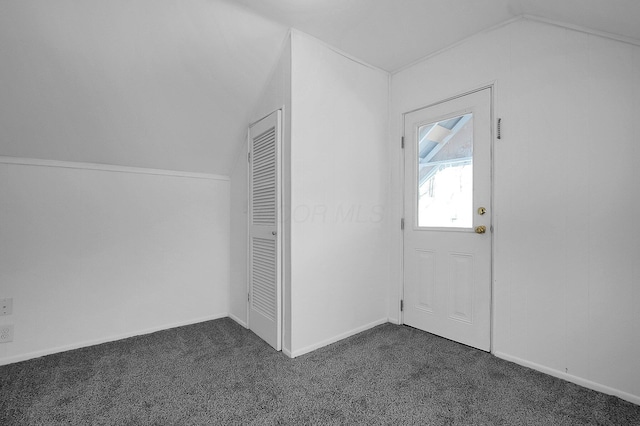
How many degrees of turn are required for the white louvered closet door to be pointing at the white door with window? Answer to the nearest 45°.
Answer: approximately 135° to its left

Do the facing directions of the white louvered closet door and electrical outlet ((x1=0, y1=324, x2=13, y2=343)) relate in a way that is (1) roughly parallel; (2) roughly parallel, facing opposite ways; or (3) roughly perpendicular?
roughly perpendicular

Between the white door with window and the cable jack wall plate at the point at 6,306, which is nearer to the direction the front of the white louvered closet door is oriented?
the cable jack wall plate

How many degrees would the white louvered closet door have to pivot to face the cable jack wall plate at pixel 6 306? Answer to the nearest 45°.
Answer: approximately 45° to its right

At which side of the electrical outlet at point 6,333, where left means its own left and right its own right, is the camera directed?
front

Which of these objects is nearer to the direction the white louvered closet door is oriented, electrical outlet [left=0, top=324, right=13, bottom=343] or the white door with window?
the electrical outlet

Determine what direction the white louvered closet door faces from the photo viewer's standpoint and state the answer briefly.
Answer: facing the viewer and to the left of the viewer

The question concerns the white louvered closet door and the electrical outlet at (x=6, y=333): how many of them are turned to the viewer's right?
0
